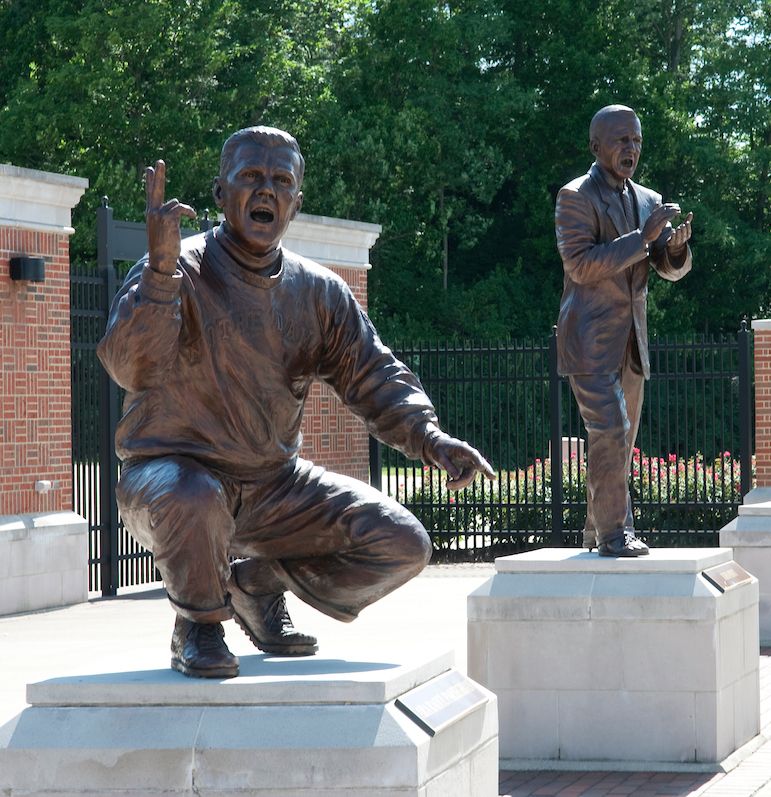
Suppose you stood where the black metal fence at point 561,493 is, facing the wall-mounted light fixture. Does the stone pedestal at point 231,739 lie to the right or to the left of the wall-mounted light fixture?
left

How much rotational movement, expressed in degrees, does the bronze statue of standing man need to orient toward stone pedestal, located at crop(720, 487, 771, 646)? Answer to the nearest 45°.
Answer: approximately 135° to its left

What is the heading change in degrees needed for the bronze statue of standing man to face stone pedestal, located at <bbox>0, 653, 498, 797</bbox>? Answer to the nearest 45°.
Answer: approximately 45° to its right
